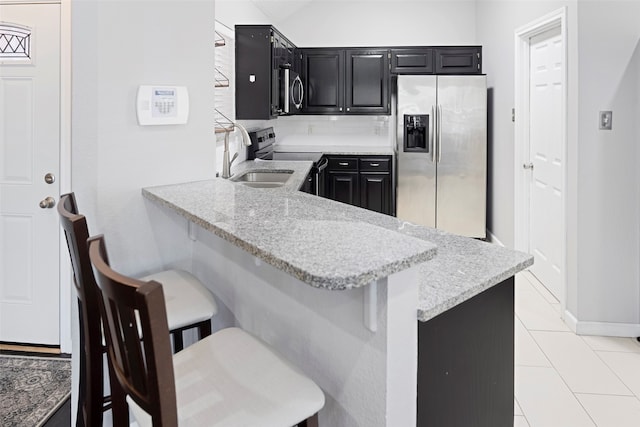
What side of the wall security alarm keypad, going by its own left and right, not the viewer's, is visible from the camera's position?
front

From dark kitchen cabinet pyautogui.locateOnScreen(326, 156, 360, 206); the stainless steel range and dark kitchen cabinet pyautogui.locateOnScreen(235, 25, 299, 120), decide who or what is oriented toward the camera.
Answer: dark kitchen cabinet pyautogui.locateOnScreen(326, 156, 360, 206)

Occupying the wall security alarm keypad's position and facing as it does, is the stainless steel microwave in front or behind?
behind

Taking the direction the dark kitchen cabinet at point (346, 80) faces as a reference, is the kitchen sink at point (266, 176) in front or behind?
in front

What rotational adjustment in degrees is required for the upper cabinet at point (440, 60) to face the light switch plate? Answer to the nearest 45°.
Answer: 0° — it already faces it

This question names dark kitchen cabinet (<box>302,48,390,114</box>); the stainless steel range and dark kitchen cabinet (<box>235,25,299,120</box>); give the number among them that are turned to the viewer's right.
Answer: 2

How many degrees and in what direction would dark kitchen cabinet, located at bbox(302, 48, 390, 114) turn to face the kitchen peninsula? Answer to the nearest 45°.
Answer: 0° — it already faces it

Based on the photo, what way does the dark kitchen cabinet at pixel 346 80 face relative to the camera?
toward the camera

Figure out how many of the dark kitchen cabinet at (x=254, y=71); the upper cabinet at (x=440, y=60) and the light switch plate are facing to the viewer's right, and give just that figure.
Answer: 1

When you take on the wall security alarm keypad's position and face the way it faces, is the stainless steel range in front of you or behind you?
behind

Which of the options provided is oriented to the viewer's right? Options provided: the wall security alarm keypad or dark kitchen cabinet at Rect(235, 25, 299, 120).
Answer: the dark kitchen cabinet
